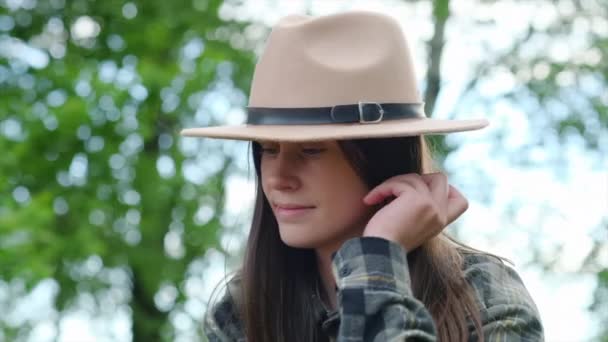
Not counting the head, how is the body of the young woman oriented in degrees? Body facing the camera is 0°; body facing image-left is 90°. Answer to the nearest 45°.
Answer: approximately 45°

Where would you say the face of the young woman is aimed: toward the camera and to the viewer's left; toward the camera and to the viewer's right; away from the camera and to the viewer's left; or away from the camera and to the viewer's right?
toward the camera and to the viewer's left
